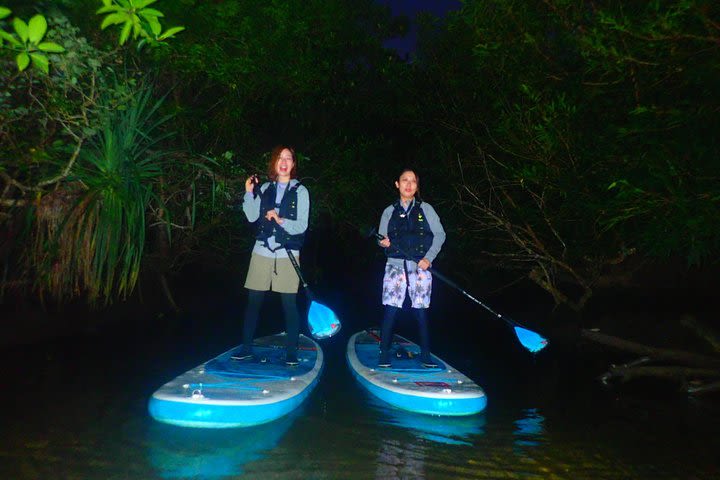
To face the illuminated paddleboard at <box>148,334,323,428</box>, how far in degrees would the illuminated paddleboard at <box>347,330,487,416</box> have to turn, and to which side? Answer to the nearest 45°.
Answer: approximately 90° to its right

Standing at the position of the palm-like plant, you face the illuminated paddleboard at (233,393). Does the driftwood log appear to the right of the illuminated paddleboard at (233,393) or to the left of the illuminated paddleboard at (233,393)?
left

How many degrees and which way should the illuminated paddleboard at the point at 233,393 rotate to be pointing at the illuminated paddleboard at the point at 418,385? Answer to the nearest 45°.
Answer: approximately 135° to its left

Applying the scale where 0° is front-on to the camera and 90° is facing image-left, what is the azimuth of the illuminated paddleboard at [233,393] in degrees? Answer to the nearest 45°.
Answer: approximately 45°

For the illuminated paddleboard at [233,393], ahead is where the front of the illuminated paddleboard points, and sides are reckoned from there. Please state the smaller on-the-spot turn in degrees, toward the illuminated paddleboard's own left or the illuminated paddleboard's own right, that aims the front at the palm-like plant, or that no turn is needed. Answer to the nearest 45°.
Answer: approximately 90° to the illuminated paddleboard's own right

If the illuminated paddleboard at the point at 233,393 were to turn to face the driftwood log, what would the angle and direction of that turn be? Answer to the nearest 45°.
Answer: approximately 135° to its left

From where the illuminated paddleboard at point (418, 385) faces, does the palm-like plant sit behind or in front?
behind

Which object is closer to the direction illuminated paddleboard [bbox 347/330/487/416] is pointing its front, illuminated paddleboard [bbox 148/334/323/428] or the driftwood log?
the driftwood log
